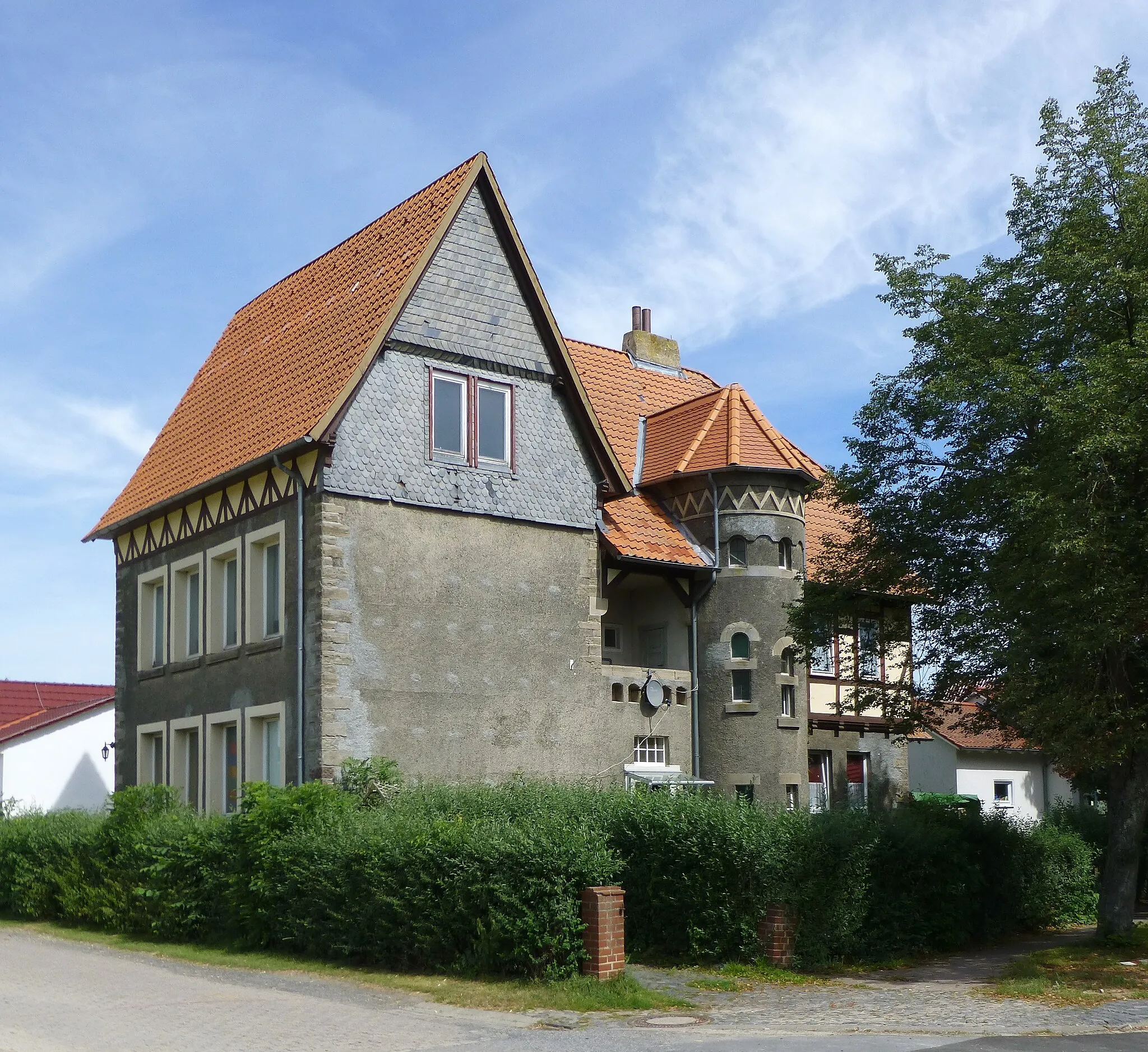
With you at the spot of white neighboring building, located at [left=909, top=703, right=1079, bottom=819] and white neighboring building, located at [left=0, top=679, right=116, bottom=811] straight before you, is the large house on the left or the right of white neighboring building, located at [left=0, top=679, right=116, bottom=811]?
left
